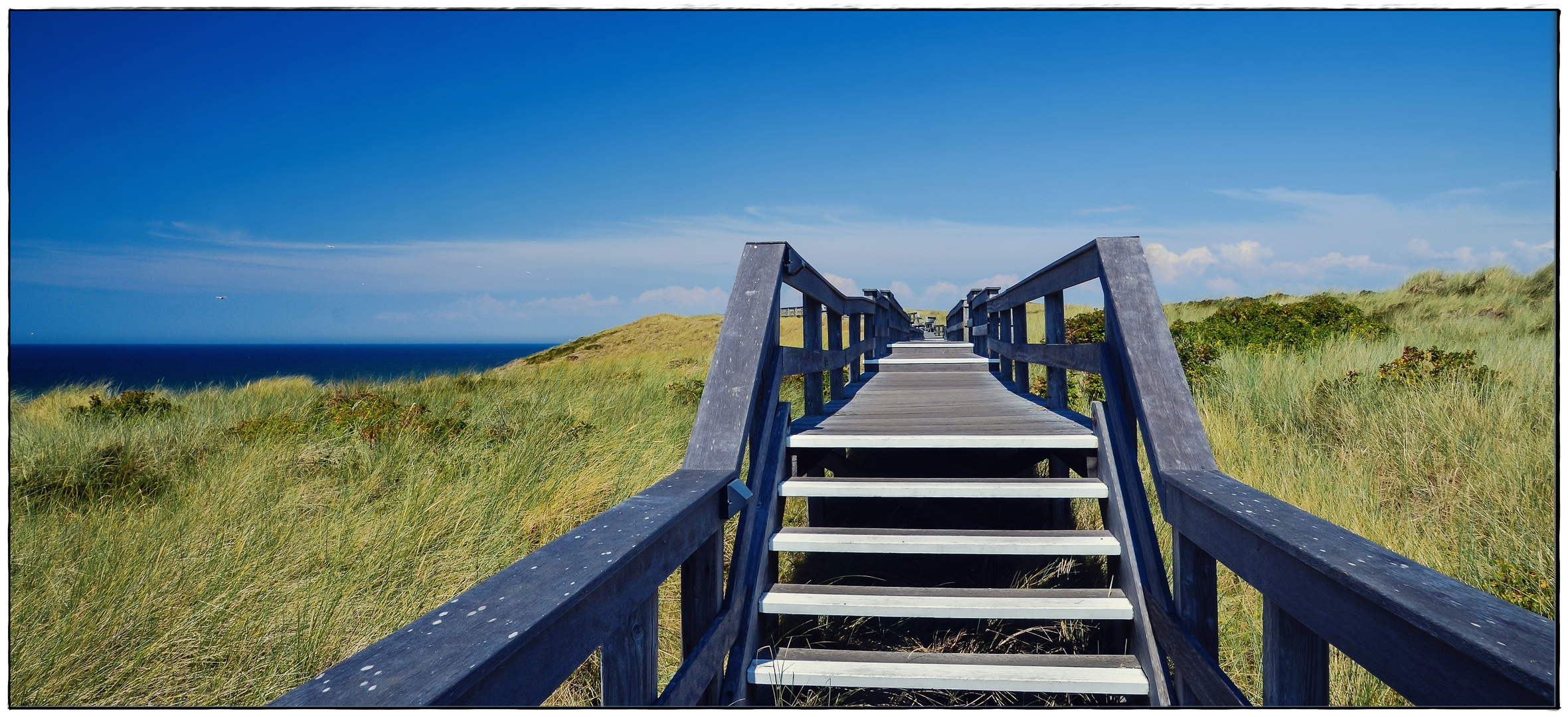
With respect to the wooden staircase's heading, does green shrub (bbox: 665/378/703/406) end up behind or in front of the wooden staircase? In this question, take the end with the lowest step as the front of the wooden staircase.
behind

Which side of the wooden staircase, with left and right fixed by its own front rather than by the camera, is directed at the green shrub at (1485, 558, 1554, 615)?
left

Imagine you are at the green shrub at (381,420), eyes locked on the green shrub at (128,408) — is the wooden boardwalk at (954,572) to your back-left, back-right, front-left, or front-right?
back-left

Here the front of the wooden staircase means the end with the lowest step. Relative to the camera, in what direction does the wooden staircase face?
facing the viewer

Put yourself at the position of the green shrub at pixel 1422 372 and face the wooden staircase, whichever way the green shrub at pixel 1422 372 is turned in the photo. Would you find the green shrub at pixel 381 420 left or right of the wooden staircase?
right
